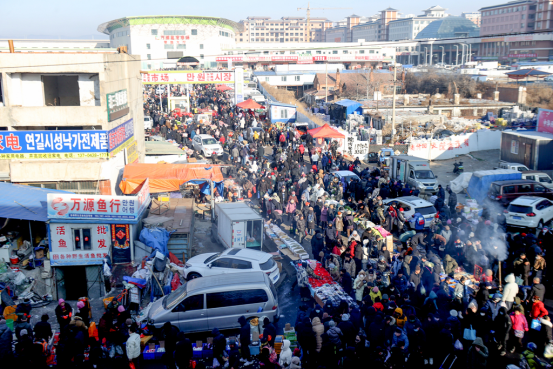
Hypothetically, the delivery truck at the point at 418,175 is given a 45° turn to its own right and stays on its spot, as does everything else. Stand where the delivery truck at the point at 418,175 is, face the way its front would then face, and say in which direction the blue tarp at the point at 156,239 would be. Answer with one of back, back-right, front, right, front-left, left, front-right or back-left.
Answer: front-right

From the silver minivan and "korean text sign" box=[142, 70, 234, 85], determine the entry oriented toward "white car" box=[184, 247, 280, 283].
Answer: the korean text sign

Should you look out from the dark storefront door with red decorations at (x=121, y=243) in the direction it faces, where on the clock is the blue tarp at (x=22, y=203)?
The blue tarp is roughly at 4 o'clock from the dark storefront door with red decorations.

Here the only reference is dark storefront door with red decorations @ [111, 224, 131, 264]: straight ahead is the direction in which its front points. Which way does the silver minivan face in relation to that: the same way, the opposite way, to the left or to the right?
to the right

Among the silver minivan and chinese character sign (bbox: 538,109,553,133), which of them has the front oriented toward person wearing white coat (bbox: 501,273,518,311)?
the chinese character sign

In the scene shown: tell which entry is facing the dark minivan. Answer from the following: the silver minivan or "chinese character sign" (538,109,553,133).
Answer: the chinese character sign

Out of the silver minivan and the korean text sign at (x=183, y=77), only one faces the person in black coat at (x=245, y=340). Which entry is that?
the korean text sign

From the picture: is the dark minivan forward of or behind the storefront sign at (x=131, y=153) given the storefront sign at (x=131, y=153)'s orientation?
forward

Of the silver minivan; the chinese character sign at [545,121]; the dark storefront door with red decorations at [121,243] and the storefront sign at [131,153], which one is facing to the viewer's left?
the silver minivan

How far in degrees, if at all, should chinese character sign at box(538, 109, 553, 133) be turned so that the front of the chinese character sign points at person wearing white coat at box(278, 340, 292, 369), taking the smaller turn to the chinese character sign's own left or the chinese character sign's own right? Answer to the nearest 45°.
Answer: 0° — it already faces them

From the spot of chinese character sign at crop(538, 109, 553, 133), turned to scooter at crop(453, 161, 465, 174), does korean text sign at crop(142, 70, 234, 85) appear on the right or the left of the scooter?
right

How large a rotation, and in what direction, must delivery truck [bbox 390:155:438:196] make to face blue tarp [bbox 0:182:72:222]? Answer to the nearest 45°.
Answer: approximately 90° to its right

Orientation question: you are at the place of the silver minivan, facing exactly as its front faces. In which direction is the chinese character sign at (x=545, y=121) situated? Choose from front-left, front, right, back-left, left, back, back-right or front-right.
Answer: back-right

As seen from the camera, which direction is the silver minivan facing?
to the viewer's left

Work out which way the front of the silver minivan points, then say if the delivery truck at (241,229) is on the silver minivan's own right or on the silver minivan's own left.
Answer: on the silver minivan's own right
